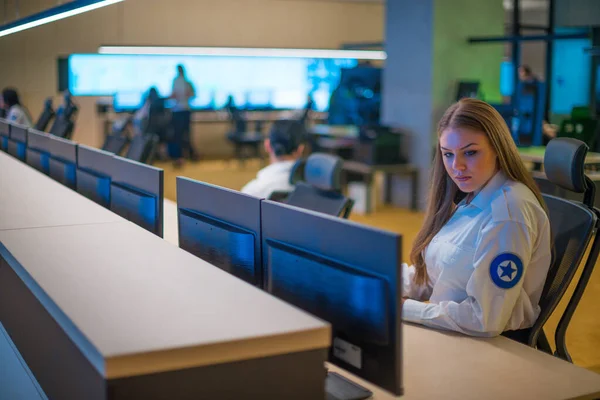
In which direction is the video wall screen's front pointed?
toward the camera

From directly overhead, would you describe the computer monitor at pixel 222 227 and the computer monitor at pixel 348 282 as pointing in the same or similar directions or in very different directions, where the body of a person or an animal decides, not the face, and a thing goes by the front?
same or similar directions

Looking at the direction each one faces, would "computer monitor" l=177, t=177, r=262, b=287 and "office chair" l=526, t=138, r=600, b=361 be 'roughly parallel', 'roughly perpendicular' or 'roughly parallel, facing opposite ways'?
roughly parallel, facing opposite ways

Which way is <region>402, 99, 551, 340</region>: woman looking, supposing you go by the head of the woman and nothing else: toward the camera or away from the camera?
toward the camera

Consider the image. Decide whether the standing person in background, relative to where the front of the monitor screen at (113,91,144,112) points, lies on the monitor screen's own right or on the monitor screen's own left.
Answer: on the monitor screen's own left

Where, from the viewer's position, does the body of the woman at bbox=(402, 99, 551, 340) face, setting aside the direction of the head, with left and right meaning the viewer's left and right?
facing the viewer and to the left of the viewer

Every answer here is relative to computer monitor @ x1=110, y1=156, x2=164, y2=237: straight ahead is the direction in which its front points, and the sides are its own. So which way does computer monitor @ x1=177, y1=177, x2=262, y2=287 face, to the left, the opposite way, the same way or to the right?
the same way

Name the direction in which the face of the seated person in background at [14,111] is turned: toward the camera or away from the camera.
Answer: away from the camera

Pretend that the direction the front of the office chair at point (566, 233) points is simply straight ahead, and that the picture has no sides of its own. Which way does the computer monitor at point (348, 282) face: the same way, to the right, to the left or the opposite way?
the opposite way

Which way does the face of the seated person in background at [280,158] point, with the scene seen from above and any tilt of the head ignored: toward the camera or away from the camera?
away from the camera

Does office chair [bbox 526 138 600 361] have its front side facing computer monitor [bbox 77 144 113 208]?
no

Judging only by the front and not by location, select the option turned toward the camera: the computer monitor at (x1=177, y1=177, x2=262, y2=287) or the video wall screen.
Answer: the video wall screen

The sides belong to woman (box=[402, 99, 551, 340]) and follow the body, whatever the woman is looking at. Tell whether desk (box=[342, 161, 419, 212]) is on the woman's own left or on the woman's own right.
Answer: on the woman's own right

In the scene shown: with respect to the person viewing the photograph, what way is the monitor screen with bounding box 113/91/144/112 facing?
facing the viewer

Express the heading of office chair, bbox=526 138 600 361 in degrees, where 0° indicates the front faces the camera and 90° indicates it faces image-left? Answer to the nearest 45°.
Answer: approximately 45°
